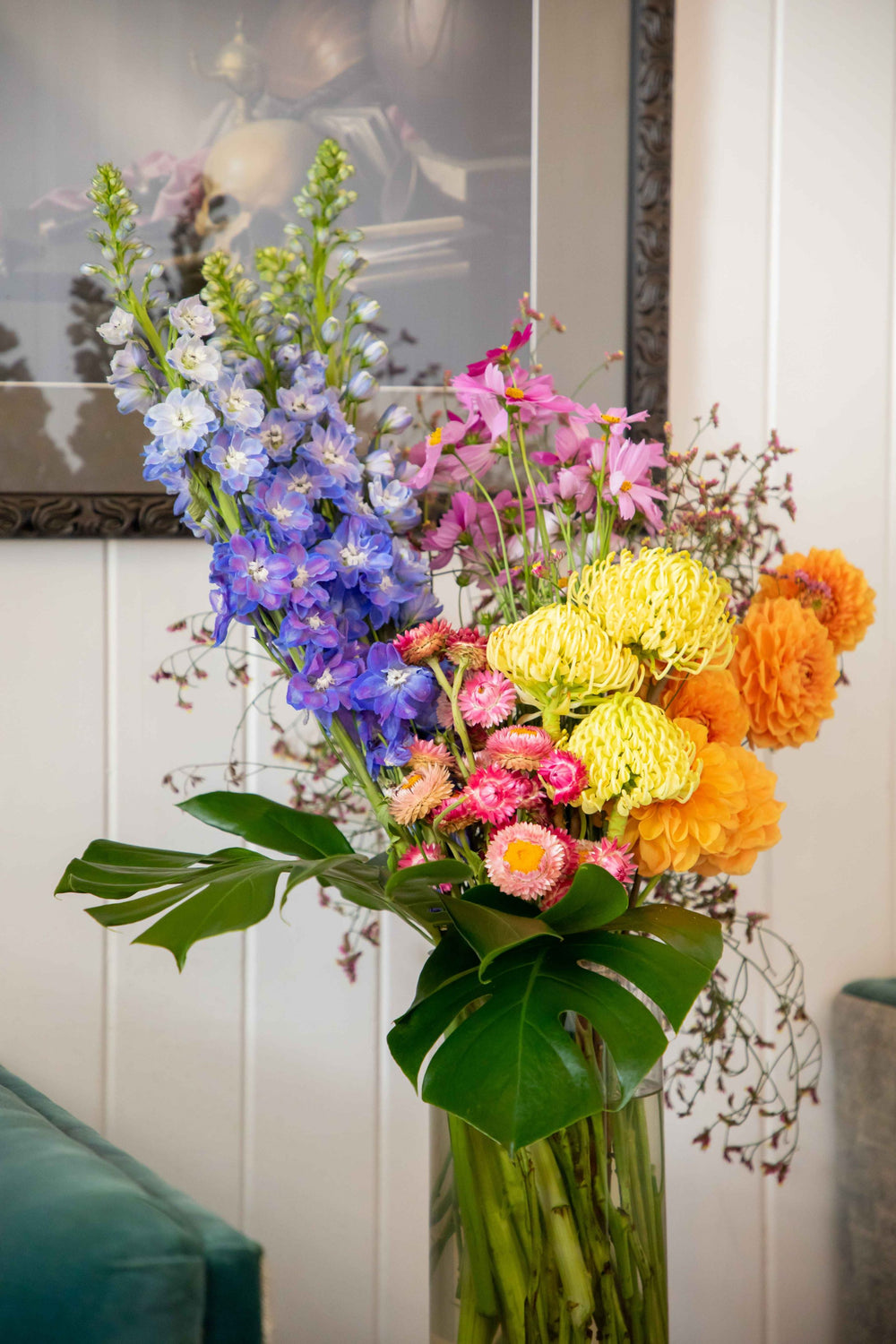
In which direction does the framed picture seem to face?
toward the camera
